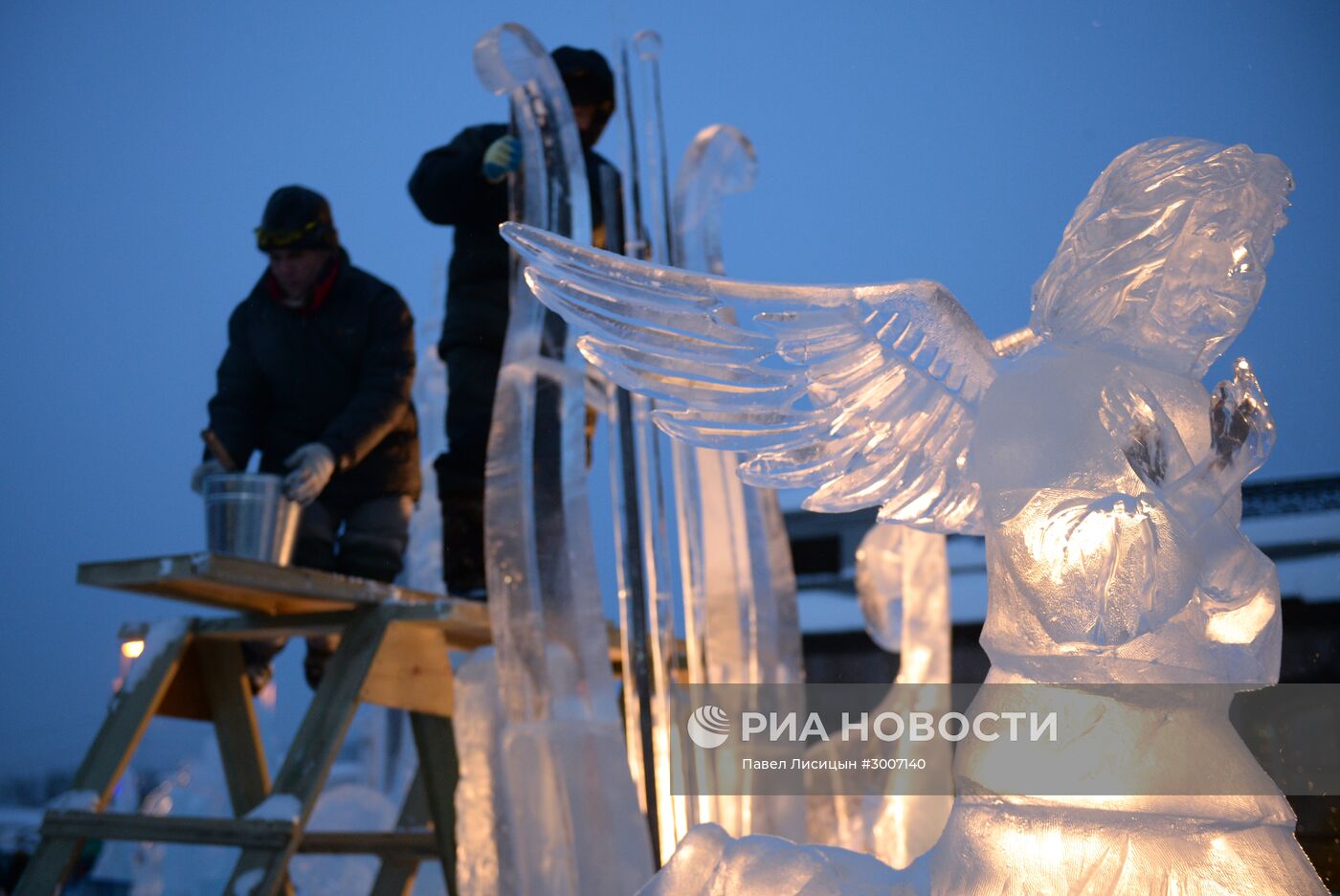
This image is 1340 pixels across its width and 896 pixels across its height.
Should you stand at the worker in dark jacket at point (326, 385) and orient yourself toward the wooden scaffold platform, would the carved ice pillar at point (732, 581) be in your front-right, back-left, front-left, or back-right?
front-left

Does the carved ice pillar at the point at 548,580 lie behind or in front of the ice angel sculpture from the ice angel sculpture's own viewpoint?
behind

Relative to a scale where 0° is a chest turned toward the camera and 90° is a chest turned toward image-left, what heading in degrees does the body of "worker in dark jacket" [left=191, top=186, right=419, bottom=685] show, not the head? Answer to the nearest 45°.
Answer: approximately 45°

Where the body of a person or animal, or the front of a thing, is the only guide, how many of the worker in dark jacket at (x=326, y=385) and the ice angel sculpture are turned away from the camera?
0

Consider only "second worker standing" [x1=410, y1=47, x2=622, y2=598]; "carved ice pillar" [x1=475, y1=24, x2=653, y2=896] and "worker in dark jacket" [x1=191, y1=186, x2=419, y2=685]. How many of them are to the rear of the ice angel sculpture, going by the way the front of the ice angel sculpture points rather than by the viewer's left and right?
3

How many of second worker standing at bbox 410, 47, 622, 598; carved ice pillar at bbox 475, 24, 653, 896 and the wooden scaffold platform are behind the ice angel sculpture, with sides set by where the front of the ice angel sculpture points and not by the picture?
3

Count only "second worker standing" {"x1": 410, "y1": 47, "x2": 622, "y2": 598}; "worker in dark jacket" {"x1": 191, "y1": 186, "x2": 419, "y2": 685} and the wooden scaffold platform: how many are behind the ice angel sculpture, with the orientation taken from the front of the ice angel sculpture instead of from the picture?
3

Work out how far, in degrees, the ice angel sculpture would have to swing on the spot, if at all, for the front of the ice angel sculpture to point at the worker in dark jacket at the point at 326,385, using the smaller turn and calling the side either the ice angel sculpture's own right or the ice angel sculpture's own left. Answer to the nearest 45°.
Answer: approximately 180°

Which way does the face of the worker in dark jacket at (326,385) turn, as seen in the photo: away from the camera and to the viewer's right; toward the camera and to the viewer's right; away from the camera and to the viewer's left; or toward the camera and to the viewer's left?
toward the camera and to the viewer's left

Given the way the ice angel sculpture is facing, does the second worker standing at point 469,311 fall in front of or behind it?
behind

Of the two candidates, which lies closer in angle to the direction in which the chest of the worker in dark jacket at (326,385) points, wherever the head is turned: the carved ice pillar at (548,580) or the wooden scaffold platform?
the wooden scaffold platform

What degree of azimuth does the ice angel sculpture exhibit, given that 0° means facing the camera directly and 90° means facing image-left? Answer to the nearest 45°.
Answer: approximately 315°

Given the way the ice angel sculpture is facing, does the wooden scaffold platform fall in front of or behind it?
behind

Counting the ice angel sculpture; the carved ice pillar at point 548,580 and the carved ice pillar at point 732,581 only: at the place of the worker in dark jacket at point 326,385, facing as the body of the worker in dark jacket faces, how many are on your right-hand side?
0

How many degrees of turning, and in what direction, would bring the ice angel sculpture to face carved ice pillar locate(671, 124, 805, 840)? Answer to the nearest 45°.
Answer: approximately 135° to its left

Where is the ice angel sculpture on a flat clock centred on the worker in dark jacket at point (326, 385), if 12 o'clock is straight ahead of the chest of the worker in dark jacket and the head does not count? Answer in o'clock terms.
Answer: The ice angel sculpture is roughly at 10 o'clock from the worker in dark jacket.
